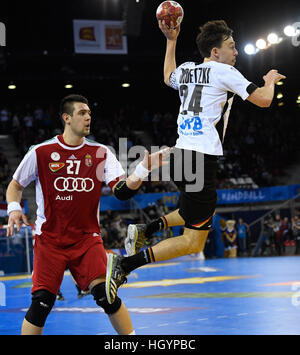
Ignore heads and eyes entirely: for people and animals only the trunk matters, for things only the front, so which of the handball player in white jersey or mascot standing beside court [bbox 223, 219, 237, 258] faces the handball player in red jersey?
the mascot standing beside court

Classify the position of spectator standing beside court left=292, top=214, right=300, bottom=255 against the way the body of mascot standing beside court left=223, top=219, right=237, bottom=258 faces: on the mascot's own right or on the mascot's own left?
on the mascot's own left

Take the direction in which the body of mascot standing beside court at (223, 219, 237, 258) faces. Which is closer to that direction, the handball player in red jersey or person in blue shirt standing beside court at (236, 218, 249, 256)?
the handball player in red jersey

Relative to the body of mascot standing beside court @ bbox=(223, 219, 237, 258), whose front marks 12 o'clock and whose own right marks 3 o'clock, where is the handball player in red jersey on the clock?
The handball player in red jersey is roughly at 12 o'clock from the mascot standing beside court.

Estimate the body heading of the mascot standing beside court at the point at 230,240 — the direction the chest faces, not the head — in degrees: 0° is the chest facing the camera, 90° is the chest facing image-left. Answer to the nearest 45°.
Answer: approximately 0°

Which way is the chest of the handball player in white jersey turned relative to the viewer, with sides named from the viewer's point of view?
facing away from the viewer and to the right of the viewer

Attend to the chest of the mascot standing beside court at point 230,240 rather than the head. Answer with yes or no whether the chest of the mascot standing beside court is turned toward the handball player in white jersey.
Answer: yes

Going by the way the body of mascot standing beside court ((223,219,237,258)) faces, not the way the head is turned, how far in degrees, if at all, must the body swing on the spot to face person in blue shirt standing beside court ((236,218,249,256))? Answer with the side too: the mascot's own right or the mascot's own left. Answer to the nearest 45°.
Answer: approximately 135° to the mascot's own left
